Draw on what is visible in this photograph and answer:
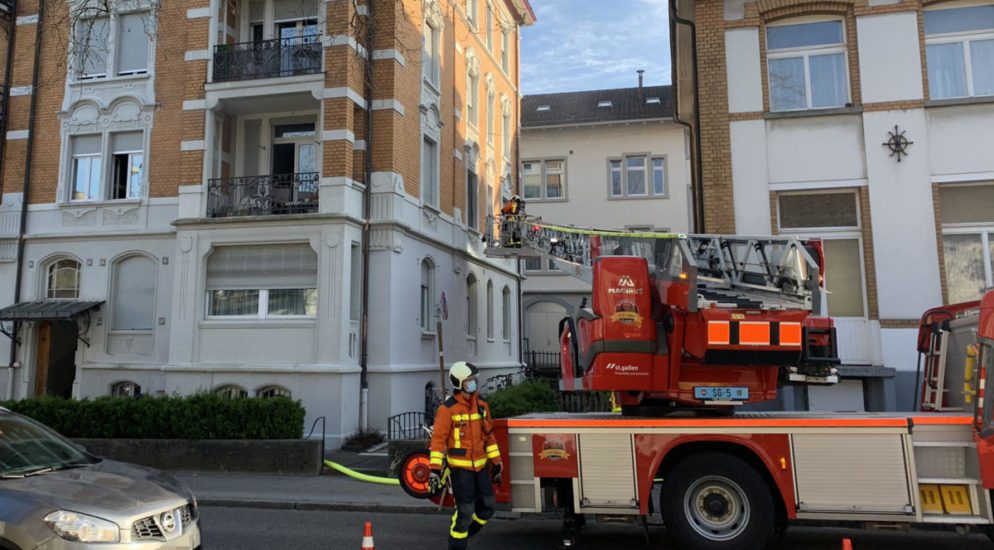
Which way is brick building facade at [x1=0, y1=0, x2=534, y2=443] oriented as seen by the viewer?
toward the camera

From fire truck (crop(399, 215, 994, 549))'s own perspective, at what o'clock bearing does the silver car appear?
The silver car is roughly at 5 o'clock from the fire truck.

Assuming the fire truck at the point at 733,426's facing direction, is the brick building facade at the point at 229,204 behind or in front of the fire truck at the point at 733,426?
behind

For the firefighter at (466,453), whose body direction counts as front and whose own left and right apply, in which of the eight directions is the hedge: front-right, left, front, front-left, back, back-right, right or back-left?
back

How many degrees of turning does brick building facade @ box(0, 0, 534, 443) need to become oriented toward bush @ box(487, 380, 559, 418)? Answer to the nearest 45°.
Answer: approximately 45° to its left

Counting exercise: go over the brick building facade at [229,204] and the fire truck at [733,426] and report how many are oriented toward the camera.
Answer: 1

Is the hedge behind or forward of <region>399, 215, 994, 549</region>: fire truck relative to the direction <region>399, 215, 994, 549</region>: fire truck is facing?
behind

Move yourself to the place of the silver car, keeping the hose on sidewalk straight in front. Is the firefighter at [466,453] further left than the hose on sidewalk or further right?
right

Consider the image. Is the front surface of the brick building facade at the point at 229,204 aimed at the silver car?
yes

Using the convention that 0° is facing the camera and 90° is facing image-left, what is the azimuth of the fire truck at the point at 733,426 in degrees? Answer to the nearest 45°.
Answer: approximately 270°

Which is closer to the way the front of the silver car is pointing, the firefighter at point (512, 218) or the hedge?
the firefighter

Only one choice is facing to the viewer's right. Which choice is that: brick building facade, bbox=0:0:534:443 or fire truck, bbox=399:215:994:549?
the fire truck

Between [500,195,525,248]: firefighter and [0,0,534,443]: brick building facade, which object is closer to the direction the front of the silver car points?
the firefighter
